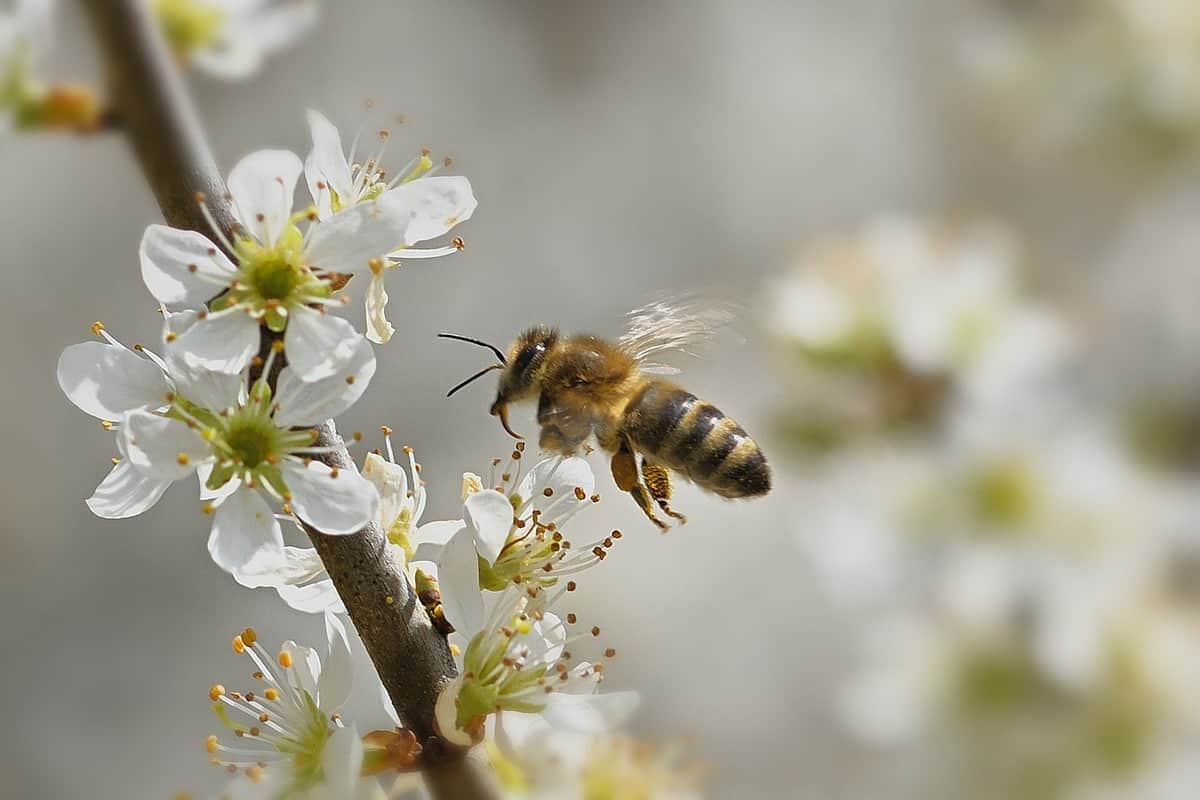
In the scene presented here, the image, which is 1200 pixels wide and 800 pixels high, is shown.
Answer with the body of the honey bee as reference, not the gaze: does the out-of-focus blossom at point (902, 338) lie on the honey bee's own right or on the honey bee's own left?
on the honey bee's own right

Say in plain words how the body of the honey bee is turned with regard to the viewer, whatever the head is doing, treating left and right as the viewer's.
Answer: facing to the left of the viewer
